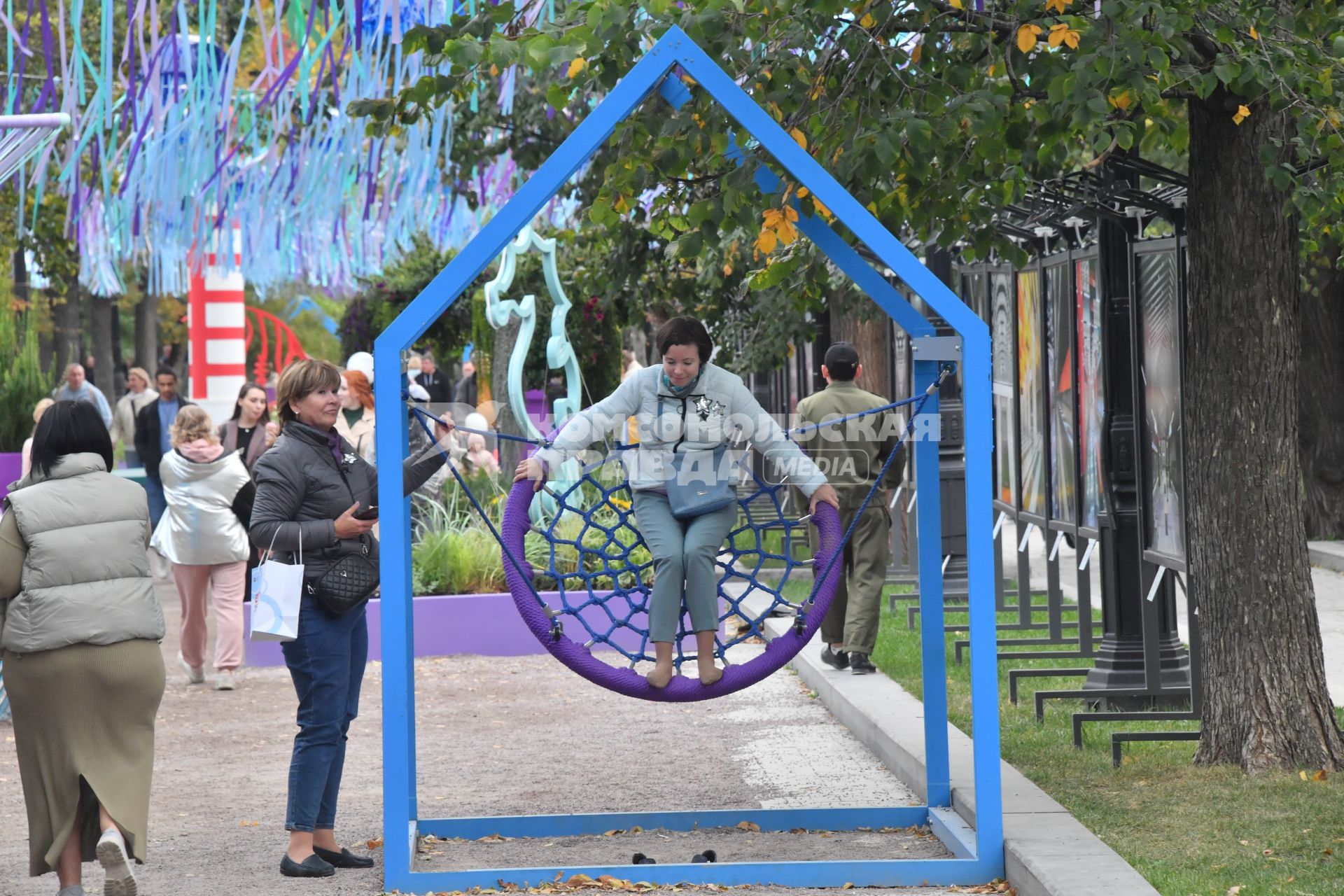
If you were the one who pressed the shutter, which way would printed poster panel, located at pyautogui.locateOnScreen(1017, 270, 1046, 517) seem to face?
facing to the left of the viewer

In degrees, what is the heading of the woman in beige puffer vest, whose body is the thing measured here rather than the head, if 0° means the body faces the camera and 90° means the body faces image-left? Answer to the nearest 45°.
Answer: approximately 180°

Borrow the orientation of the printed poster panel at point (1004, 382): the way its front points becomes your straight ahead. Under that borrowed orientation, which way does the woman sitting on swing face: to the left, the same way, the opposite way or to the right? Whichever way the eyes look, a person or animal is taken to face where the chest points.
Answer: to the left

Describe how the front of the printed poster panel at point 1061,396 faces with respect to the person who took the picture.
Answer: facing to the left of the viewer

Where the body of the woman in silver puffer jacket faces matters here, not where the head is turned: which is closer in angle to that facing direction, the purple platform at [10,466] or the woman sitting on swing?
the purple platform

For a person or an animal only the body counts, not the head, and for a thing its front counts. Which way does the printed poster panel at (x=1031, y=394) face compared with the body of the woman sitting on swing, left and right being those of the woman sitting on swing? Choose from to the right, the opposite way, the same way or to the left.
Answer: to the right

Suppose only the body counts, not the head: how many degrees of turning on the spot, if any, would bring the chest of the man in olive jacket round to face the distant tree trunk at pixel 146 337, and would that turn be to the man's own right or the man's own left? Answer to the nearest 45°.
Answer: approximately 45° to the man's own left

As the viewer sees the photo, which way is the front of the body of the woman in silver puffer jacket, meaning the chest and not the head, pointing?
away from the camera

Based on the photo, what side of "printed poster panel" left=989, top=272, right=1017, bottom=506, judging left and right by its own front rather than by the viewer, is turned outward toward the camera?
left

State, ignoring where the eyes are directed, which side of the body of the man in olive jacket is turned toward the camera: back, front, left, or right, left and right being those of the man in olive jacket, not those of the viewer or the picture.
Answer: back

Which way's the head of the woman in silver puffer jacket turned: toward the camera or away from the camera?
away from the camera

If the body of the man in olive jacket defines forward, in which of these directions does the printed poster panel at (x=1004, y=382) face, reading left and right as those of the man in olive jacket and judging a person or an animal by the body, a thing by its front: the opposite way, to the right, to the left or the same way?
to the left
